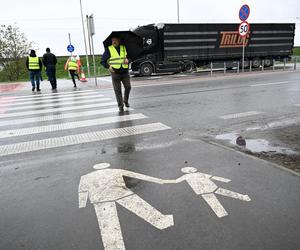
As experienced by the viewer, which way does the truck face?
facing the viewer and to the left of the viewer

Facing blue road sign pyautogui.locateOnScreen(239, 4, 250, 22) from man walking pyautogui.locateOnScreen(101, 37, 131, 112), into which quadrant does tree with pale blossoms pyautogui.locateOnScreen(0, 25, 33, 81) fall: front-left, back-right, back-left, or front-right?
front-left

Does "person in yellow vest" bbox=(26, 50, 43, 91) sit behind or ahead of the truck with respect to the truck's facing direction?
ahead

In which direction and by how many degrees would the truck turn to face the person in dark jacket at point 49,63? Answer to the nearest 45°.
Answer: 0° — it already faces them

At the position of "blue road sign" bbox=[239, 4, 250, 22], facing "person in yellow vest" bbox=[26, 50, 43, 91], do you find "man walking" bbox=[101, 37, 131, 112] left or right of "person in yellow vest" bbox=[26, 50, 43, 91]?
left

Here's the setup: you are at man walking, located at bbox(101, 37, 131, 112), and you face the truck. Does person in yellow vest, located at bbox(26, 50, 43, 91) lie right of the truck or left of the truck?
left

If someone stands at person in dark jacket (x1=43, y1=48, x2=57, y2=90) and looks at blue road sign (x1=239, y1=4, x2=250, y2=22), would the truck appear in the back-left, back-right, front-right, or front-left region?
front-left

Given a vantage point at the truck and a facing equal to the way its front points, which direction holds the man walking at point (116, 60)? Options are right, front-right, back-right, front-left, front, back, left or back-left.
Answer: front-left
